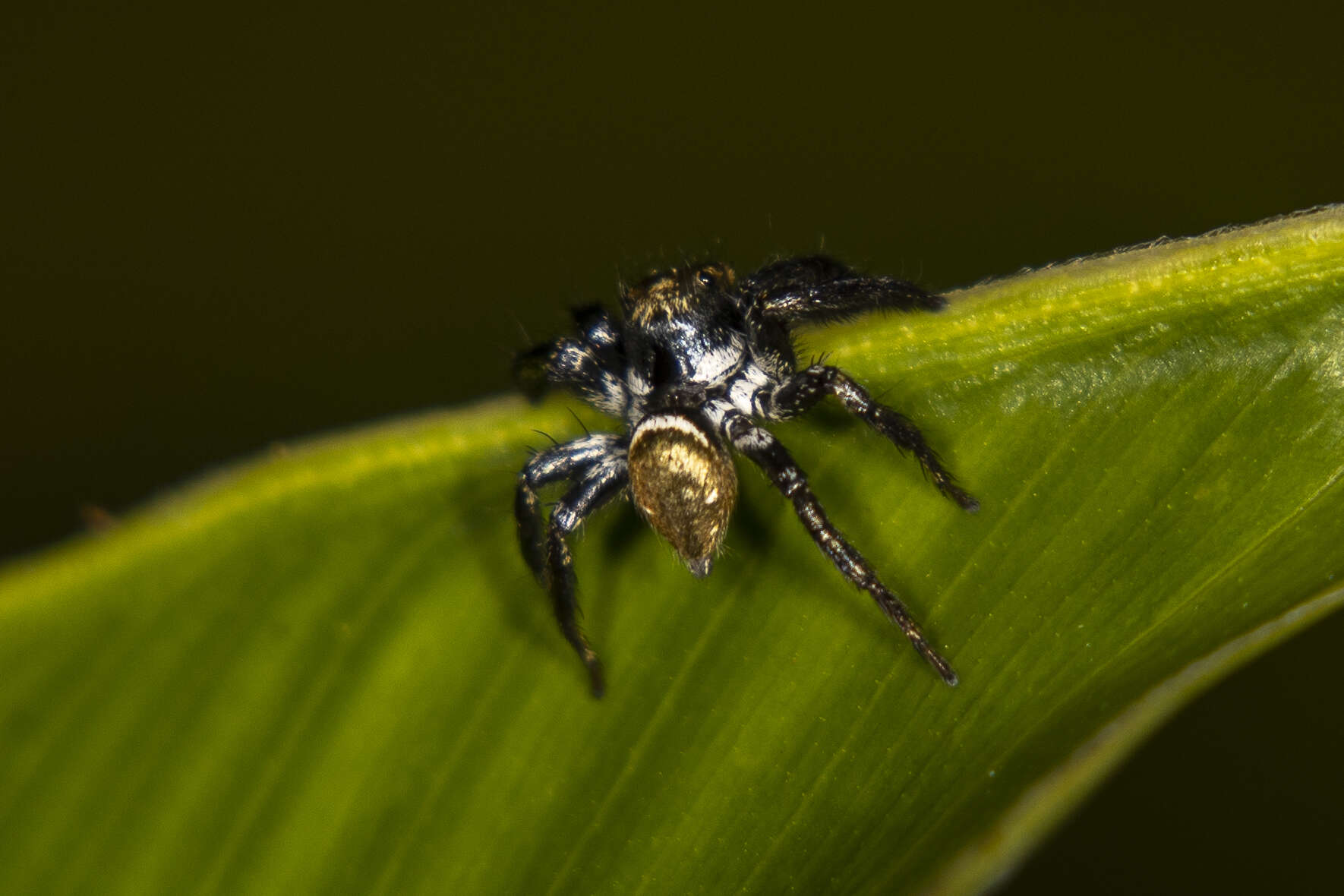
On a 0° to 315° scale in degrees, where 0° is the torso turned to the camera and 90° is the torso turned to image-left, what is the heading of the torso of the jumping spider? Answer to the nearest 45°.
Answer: approximately 180°
